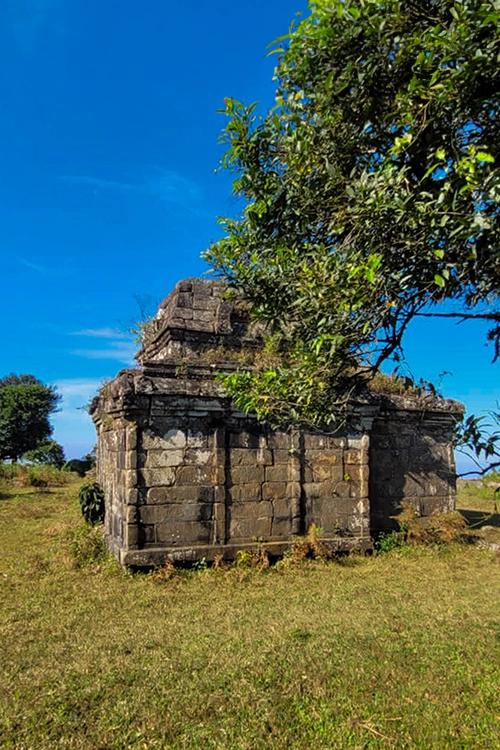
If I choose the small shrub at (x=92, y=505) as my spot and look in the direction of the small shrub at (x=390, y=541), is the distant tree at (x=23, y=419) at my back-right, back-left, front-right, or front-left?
back-left
